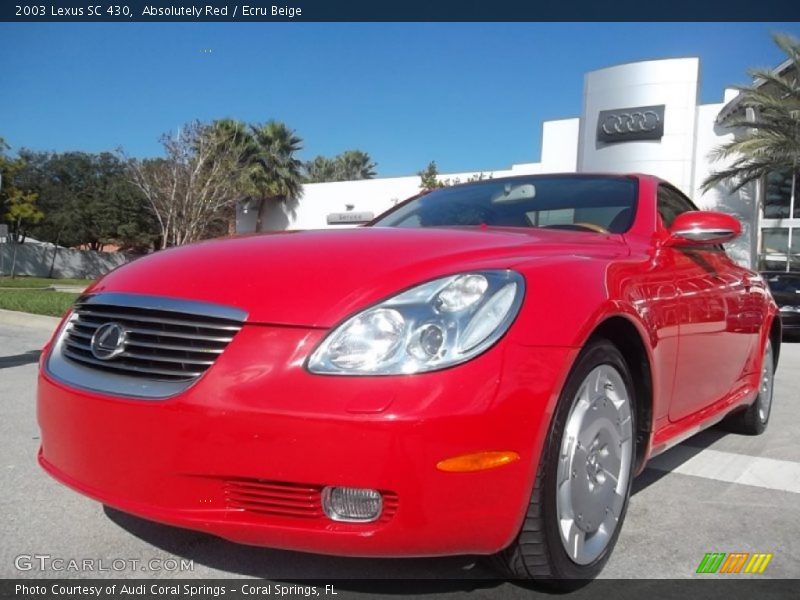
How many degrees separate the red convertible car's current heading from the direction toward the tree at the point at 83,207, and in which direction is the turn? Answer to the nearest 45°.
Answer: approximately 90° to its right

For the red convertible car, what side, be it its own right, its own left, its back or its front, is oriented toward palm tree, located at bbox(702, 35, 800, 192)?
back

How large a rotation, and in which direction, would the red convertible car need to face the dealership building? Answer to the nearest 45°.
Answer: approximately 135° to its right

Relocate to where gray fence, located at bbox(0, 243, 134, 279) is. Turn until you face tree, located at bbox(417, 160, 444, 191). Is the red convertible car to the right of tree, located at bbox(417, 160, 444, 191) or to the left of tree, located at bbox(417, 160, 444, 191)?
right

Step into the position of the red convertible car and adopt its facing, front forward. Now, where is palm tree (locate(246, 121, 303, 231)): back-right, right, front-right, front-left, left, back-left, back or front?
back-right

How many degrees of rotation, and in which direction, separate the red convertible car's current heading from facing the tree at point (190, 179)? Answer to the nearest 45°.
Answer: approximately 135° to its right

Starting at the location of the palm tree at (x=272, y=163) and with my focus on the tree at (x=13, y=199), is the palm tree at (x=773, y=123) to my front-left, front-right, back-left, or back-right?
back-left

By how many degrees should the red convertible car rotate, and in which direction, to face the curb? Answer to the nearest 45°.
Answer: approximately 90° to its right

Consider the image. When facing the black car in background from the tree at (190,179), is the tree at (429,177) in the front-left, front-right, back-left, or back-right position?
front-left

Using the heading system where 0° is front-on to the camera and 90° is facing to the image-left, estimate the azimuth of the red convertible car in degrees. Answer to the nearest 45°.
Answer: approximately 45°

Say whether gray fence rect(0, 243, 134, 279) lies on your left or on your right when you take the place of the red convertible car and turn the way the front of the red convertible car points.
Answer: on your right

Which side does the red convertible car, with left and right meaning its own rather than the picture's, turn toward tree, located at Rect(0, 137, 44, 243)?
right
